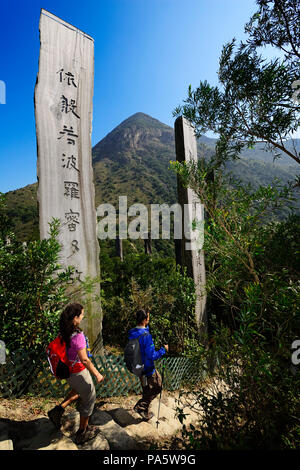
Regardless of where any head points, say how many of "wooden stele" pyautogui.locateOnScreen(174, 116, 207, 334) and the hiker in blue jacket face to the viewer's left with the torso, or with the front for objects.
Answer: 0

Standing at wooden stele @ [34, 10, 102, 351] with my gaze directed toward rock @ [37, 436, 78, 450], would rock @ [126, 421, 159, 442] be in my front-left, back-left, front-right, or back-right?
front-left

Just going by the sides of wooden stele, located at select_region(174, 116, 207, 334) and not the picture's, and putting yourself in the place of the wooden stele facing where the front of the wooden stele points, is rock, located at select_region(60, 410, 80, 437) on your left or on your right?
on your right

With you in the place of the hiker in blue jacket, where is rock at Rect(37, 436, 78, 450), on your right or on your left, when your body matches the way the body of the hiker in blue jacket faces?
on your right

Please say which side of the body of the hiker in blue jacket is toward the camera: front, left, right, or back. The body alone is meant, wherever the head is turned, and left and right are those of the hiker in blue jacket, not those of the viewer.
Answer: right

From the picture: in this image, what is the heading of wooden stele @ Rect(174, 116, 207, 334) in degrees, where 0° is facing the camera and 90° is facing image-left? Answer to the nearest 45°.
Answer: approximately 315°
